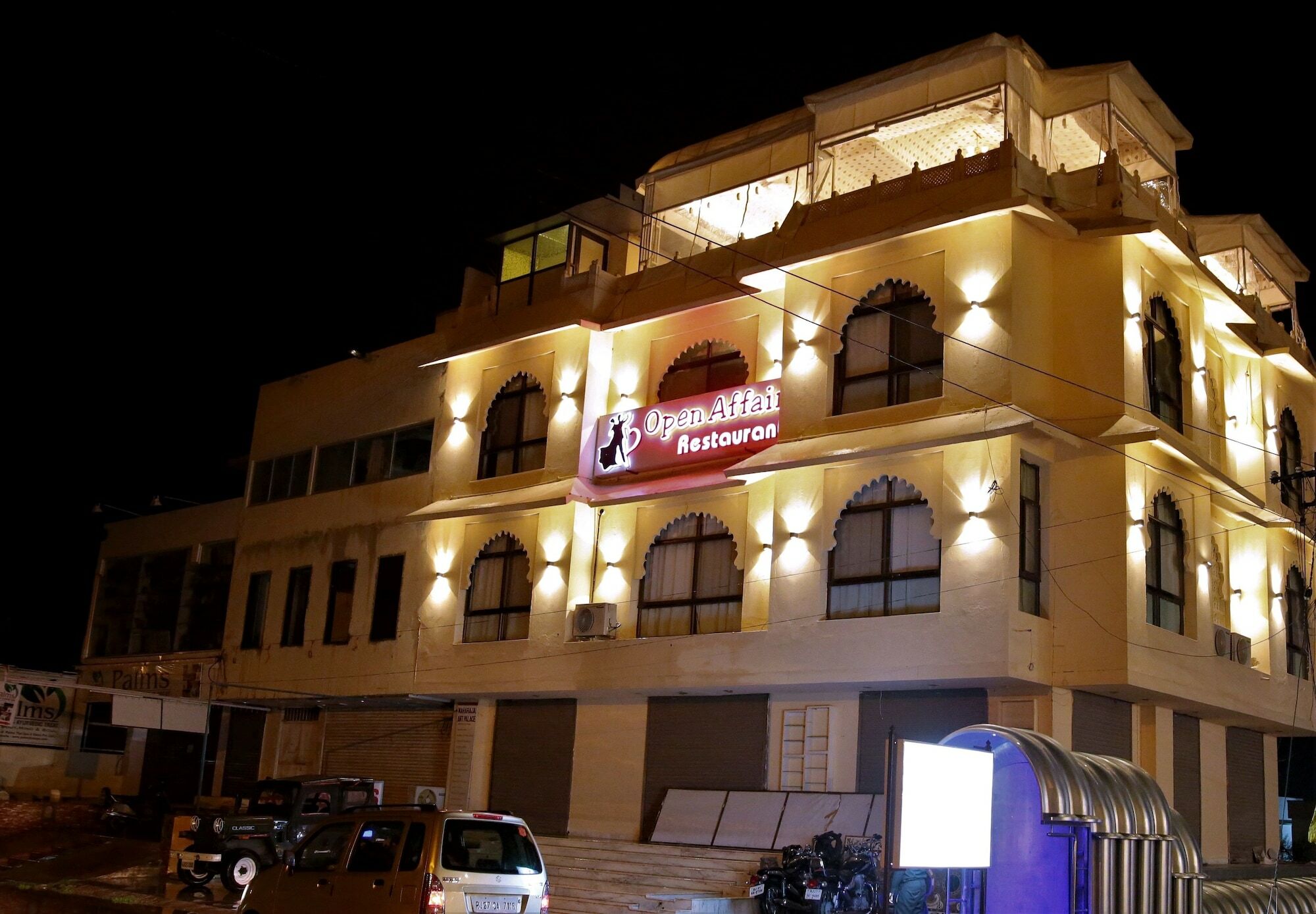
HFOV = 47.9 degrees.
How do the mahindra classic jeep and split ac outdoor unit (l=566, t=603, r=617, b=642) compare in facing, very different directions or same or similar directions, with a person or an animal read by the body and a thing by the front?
same or similar directions

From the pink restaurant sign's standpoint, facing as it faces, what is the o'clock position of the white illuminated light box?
The white illuminated light box is roughly at 10 o'clock from the pink restaurant sign.

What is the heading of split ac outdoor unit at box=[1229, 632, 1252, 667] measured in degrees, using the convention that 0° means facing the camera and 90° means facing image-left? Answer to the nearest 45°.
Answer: approximately 315°

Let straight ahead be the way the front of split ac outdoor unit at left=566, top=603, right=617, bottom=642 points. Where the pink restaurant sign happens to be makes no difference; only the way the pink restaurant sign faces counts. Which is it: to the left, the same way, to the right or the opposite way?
the same way

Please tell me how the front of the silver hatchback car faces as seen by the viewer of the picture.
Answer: facing away from the viewer and to the left of the viewer

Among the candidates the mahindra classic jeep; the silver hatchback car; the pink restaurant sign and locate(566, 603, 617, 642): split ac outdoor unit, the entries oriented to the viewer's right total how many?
0

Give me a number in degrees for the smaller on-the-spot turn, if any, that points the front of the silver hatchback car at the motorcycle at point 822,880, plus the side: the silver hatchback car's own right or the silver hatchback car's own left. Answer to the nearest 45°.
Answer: approximately 90° to the silver hatchback car's own right

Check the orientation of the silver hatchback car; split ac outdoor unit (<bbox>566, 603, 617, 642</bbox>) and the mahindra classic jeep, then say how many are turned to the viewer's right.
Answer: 0

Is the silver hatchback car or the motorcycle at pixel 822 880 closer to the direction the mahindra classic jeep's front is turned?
the silver hatchback car

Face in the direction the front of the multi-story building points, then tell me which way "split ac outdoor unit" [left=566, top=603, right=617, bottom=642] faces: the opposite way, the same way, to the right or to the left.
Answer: the same way

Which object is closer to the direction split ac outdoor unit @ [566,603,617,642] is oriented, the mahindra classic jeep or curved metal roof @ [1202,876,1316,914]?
the mahindra classic jeep
